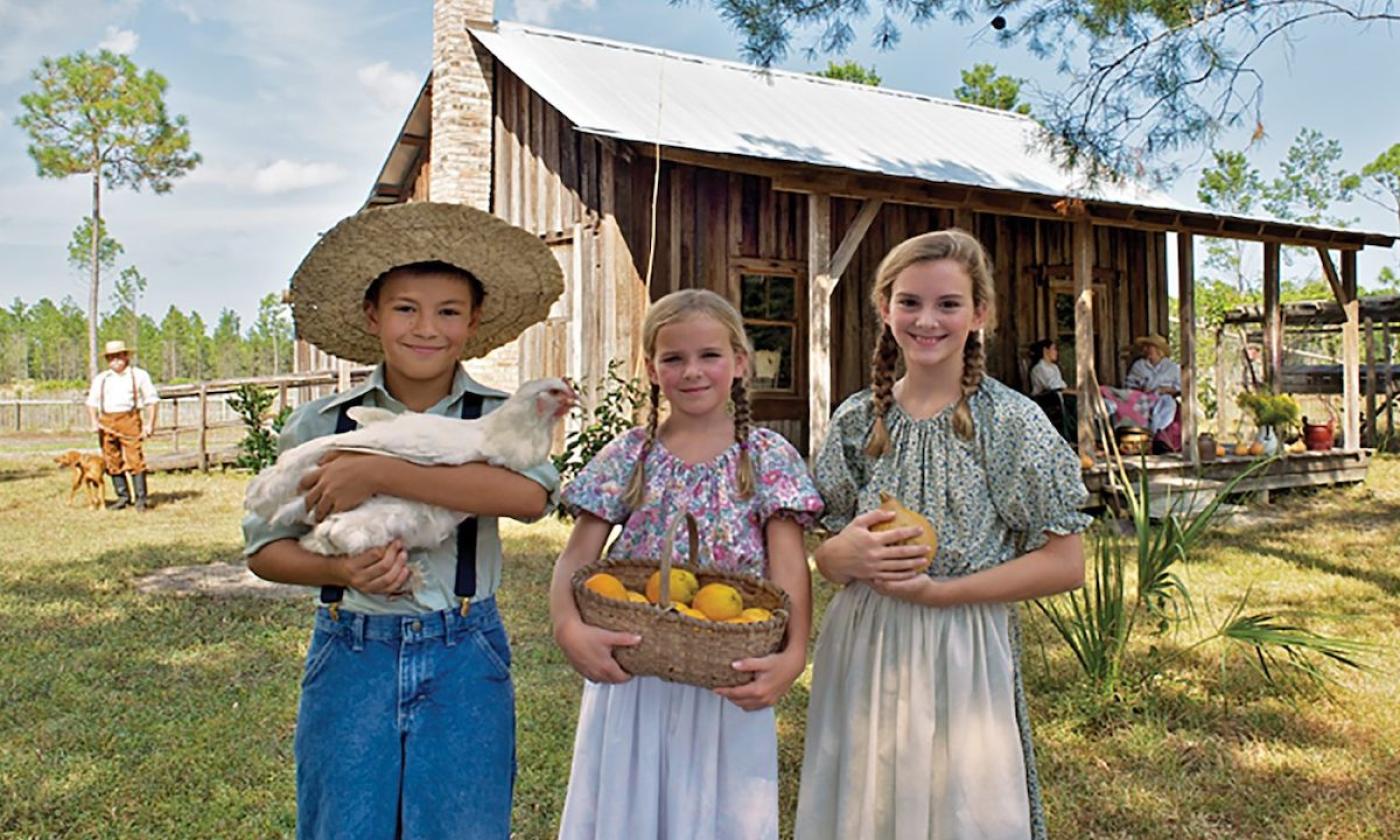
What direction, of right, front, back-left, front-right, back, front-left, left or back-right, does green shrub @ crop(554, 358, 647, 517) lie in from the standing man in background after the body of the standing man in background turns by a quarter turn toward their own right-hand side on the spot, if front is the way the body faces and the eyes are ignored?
back-left

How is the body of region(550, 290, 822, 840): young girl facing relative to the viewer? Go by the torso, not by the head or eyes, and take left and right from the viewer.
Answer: facing the viewer

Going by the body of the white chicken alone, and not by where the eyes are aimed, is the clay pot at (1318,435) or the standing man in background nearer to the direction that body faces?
the clay pot

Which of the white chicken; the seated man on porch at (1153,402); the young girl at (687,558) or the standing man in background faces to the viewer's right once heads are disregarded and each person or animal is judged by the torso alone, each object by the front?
the white chicken

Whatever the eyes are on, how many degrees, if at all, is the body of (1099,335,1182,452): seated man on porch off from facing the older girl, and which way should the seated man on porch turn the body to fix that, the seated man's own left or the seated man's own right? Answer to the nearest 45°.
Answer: approximately 45° to the seated man's own left

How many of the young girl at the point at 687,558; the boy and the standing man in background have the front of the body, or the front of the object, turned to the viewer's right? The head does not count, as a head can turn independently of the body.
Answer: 0

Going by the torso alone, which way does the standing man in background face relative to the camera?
toward the camera

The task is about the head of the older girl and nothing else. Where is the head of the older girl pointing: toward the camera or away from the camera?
toward the camera

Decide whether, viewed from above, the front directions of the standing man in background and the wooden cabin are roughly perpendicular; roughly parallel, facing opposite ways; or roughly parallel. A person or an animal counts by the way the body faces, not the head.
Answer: roughly parallel

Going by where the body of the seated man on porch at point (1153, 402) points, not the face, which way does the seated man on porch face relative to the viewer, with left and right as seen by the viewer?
facing the viewer and to the left of the viewer

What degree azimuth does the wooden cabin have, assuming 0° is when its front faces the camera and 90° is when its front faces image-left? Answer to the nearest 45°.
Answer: approximately 315°

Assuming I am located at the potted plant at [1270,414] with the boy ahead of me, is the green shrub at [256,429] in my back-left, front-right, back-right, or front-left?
front-right

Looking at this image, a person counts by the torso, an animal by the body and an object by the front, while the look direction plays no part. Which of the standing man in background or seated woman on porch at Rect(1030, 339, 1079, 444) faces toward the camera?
the standing man in background

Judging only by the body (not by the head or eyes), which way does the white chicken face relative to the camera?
to the viewer's right

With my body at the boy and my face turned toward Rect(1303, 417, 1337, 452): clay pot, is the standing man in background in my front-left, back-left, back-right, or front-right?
front-left

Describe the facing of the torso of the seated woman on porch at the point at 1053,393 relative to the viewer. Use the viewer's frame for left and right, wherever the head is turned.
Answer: facing to the right of the viewer
